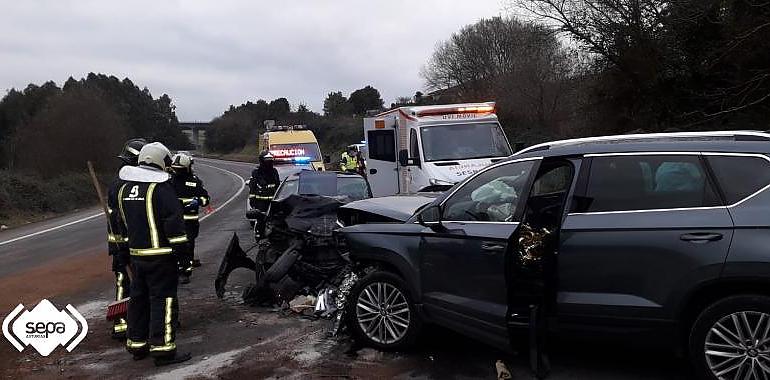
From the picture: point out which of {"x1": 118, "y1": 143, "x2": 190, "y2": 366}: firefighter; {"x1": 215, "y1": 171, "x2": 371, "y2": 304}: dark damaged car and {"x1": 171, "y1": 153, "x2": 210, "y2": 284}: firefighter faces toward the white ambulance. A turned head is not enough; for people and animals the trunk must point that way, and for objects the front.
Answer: {"x1": 118, "y1": 143, "x2": 190, "y2": 366}: firefighter

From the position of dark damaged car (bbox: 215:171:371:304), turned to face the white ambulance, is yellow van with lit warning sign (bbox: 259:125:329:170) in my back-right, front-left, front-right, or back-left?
front-left

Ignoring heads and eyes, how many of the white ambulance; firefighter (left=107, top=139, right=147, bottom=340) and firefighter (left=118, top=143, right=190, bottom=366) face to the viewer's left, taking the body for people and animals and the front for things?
0

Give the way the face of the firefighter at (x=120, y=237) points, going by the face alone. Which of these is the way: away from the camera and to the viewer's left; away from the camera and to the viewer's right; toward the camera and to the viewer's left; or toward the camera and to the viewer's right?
away from the camera and to the viewer's right

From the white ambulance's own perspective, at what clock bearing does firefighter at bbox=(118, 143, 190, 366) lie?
The firefighter is roughly at 2 o'clock from the white ambulance.

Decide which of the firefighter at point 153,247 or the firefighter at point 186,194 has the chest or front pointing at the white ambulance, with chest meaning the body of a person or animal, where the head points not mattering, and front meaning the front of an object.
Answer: the firefighter at point 153,247

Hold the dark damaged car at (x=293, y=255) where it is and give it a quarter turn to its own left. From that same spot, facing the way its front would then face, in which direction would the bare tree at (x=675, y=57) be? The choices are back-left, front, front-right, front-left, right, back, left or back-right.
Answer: front-left

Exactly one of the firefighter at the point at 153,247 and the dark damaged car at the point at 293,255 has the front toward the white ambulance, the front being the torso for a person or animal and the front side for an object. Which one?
the firefighter

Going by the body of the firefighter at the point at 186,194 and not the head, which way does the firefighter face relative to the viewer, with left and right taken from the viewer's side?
facing the viewer and to the left of the viewer

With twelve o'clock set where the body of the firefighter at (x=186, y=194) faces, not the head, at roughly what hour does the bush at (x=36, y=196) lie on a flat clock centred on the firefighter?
The bush is roughly at 4 o'clock from the firefighter.

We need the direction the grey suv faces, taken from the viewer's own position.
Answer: facing to the left of the viewer

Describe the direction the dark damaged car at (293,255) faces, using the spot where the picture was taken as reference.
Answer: facing the viewer

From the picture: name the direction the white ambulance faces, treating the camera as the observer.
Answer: facing the viewer and to the right of the viewer

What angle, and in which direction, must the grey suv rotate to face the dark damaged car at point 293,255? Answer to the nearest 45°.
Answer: approximately 45° to its right
